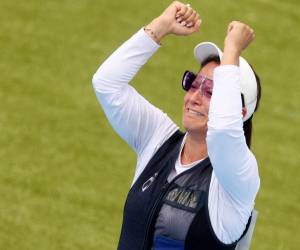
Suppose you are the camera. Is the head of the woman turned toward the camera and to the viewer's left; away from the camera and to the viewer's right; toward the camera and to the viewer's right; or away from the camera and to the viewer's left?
toward the camera and to the viewer's left
